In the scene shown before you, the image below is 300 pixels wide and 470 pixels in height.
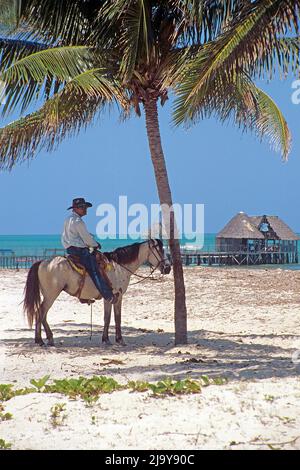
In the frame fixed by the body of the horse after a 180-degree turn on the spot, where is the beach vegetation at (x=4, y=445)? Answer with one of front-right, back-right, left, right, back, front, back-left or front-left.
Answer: left

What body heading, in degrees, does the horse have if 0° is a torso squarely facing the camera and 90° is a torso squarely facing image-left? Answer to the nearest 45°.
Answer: approximately 270°

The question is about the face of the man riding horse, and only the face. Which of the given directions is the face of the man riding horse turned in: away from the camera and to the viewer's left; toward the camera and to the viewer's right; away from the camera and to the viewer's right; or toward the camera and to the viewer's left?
toward the camera and to the viewer's right

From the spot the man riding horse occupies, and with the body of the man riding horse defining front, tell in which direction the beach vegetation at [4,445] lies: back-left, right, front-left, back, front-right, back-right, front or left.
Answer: right

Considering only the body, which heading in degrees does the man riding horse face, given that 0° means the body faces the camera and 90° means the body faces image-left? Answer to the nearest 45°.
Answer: approximately 270°
